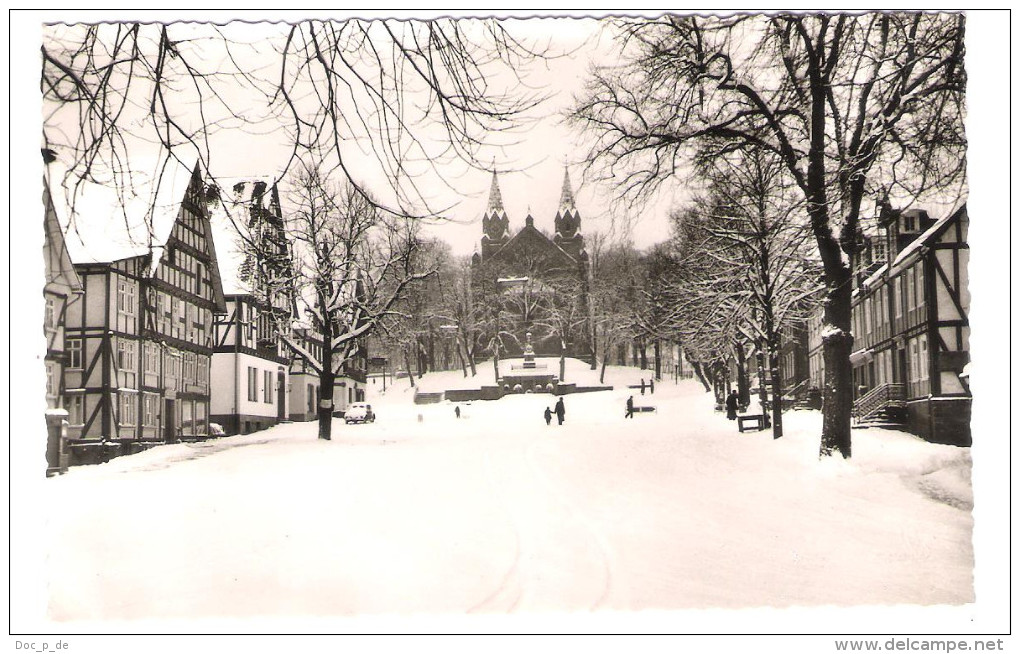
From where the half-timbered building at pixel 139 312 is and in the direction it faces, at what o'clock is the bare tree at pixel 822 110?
The bare tree is roughly at 11 o'clock from the half-timbered building.

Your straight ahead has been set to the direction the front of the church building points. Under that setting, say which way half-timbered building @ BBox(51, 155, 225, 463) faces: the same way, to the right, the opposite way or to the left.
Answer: to the left

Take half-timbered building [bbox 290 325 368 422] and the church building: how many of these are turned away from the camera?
0

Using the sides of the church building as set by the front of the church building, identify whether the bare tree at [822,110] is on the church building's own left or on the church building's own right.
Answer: on the church building's own left

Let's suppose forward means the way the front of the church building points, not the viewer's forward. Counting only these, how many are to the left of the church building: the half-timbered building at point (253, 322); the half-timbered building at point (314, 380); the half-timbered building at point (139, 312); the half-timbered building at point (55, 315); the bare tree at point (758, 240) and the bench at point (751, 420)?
2

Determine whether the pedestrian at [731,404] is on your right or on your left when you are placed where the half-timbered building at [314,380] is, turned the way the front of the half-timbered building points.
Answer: on your left

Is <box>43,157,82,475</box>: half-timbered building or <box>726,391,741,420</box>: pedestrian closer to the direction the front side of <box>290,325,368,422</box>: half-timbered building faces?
the pedestrian

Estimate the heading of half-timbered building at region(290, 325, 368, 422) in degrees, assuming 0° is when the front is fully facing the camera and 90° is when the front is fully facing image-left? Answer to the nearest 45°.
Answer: approximately 315°
